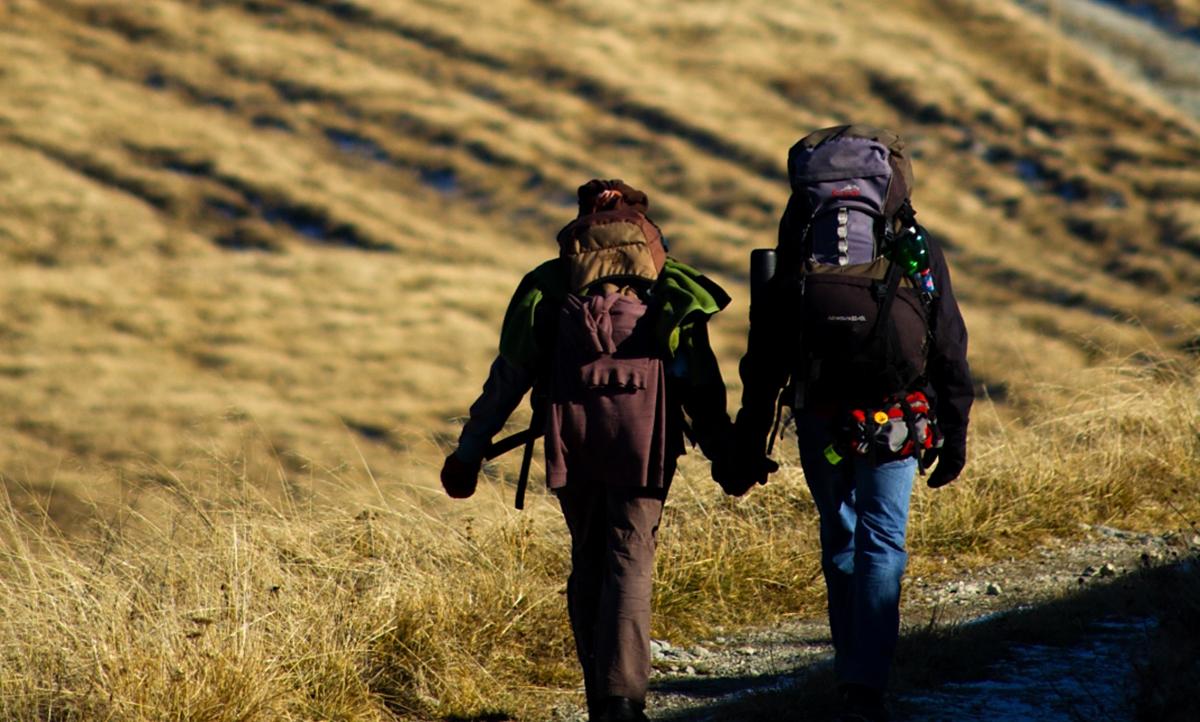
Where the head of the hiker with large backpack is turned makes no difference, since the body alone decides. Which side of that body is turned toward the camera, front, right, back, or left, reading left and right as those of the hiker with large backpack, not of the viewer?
back

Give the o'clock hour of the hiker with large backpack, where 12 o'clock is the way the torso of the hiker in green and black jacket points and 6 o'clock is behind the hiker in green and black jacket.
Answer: The hiker with large backpack is roughly at 3 o'clock from the hiker in green and black jacket.

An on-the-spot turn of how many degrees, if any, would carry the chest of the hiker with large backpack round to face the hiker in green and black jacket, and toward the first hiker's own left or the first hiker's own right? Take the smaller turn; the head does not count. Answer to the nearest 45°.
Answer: approximately 90° to the first hiker's own left

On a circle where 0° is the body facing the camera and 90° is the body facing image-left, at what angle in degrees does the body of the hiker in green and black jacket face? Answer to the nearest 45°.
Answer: approximately 180°

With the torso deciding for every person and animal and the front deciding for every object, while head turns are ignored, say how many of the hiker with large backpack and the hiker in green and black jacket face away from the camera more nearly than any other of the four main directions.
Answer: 2
